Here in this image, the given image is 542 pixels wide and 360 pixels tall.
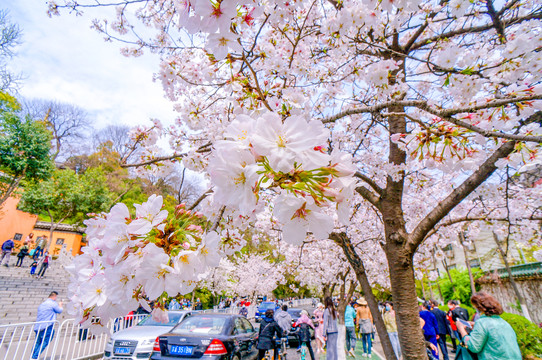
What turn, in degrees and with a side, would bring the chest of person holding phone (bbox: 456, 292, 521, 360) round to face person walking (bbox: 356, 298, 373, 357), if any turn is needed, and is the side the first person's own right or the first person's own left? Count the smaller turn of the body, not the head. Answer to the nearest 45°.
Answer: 0° — they already face them

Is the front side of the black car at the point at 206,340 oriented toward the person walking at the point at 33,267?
no

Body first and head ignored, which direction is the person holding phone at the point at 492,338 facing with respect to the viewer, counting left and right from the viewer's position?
facing away from the viewer and to the left of the viewer

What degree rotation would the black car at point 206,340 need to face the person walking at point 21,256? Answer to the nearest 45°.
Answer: approximately 90° to its left

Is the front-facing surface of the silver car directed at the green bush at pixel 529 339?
no

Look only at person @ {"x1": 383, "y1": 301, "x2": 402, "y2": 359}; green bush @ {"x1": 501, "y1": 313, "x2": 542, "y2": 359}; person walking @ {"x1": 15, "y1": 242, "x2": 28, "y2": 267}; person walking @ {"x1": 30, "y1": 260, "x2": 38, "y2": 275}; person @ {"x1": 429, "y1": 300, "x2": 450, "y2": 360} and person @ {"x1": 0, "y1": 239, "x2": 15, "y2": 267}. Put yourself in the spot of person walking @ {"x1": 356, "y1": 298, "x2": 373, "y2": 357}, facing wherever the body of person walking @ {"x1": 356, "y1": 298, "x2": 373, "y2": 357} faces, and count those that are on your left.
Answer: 3

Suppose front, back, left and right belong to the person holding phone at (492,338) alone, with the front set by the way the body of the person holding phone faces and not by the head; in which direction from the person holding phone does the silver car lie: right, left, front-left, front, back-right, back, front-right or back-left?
front-left

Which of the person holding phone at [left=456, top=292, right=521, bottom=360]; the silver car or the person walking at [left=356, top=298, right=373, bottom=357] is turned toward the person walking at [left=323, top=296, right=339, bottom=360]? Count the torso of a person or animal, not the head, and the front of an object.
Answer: the person holding phone at [left=456, top=292, right=521, bottom=360]

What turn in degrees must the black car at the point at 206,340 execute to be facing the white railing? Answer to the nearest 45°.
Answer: approximately 90° to its left

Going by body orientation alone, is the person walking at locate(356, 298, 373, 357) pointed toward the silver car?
no

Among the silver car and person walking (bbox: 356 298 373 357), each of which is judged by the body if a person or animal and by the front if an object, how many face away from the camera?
1
